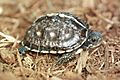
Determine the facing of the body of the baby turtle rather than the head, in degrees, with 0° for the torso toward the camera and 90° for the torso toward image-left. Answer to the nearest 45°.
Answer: approximately 270°
